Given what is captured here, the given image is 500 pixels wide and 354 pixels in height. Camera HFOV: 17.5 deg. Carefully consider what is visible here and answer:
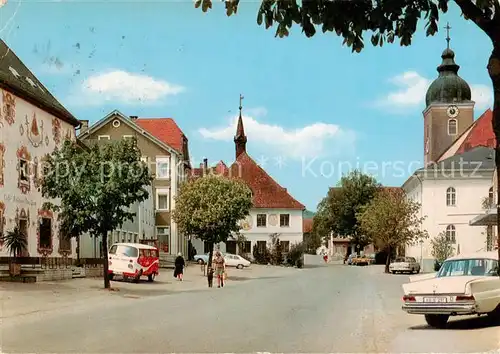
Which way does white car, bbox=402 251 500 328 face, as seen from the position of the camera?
facing away from the viewer and to the right of the viewer

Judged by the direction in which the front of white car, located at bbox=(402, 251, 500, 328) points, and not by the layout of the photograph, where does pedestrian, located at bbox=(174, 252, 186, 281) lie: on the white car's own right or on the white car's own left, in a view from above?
on the white car's own left

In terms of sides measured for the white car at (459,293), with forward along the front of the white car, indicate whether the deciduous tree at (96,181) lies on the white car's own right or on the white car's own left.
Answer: on the white car's own left

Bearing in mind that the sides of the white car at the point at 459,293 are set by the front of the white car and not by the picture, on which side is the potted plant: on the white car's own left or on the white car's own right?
on the white car's own left

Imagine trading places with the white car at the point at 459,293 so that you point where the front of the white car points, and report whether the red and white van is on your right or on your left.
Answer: on your left
